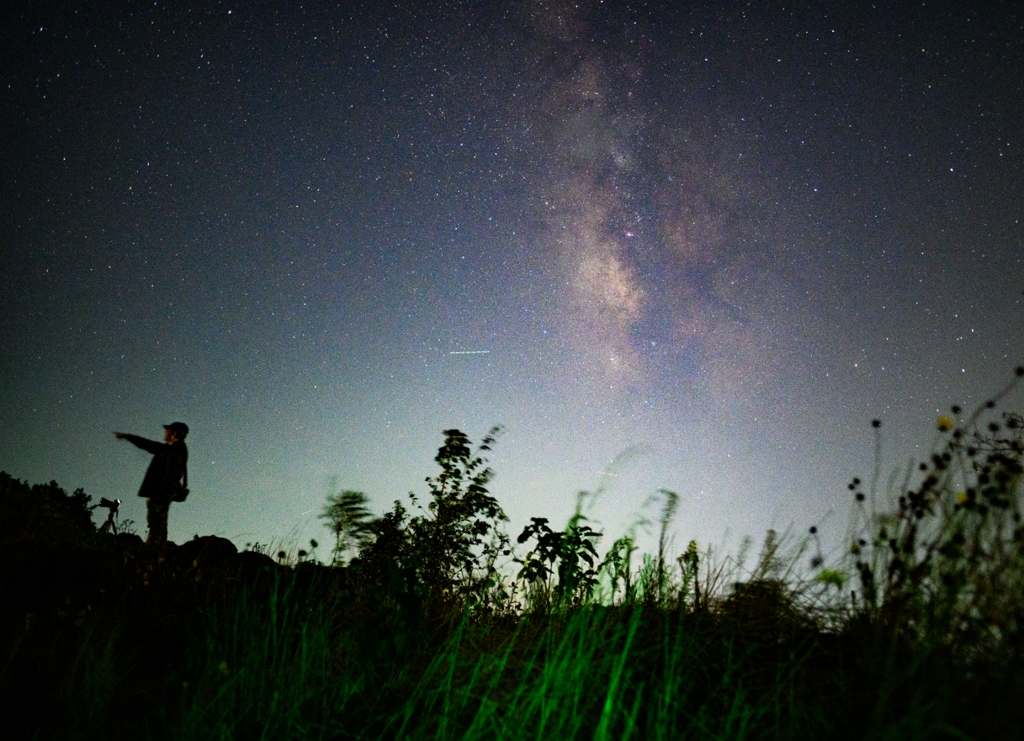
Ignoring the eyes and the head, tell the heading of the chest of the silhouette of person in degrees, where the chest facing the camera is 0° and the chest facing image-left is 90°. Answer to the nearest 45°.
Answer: approximately 90°
